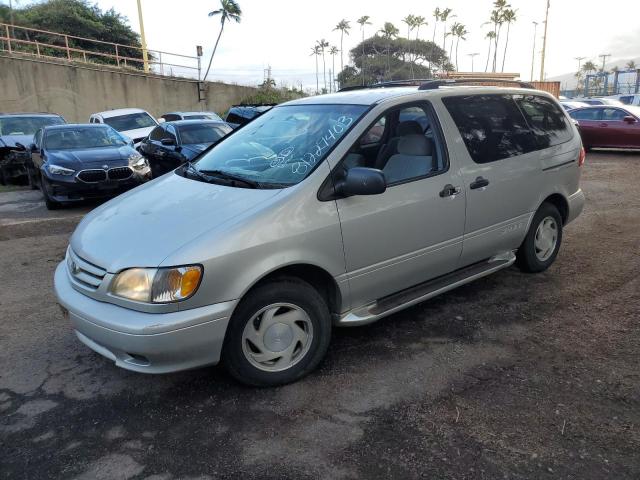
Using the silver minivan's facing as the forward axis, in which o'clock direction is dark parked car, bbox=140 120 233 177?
The dark parked car is roughly at 4 o'clock from the silver minivan.

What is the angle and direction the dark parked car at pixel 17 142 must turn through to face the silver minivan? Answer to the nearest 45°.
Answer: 0° — it already faces it

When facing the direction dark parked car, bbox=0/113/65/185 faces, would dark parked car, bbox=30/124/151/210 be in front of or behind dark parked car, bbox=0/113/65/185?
in front

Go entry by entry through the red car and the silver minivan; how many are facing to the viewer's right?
1

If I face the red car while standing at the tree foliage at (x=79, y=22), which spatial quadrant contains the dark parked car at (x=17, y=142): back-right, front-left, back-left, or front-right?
front-right

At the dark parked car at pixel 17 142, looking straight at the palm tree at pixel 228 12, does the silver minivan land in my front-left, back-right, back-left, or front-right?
back-right

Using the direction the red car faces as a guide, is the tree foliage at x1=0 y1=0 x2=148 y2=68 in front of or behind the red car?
behind

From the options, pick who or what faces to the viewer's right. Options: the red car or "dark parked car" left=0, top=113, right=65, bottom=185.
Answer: the red car

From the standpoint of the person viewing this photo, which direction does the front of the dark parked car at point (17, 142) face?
facing the viewer

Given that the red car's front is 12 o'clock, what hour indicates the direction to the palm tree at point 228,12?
The palm tree is roughly at 7 o'clock from the red car.

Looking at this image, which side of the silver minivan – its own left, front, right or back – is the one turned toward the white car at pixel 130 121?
right

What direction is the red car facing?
to the viewer's right

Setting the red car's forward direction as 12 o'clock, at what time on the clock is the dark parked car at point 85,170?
The dark parked car is roughly at 4 o'clock from the red car.

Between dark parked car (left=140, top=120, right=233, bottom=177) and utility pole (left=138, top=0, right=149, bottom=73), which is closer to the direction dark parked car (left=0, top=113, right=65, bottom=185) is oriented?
the dark parked car

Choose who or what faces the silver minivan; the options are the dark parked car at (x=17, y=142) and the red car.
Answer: the dark parked car

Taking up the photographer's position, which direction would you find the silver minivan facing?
facing the viewer and to the left of the viewer
